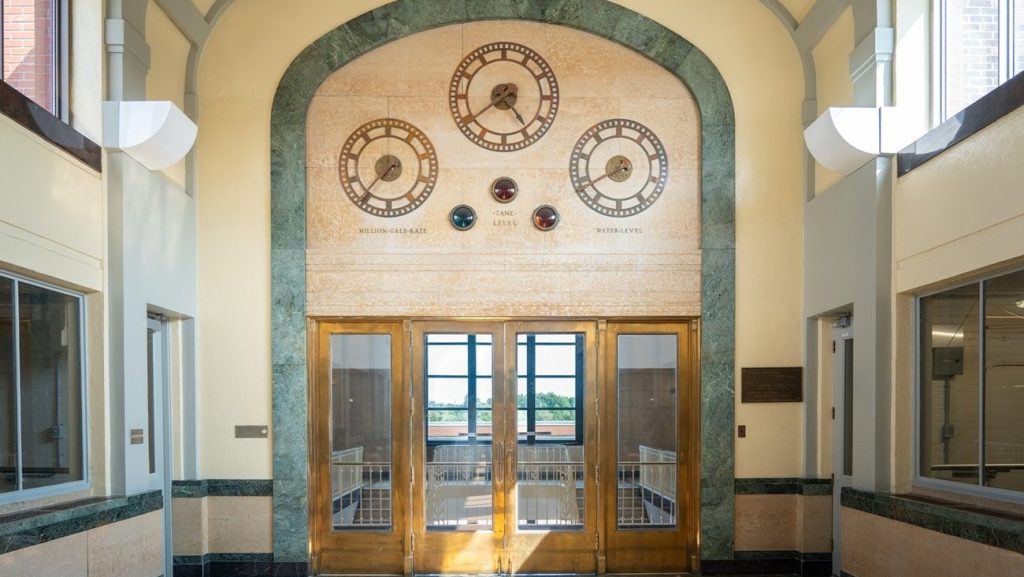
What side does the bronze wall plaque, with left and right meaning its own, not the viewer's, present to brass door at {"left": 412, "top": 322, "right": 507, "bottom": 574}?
right

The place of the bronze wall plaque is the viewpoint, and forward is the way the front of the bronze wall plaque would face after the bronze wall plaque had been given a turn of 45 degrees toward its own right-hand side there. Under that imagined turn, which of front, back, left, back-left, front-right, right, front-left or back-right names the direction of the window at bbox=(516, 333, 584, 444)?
front-right

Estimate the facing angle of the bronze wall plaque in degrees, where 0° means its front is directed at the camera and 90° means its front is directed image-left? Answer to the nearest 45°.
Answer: approximately 0°
